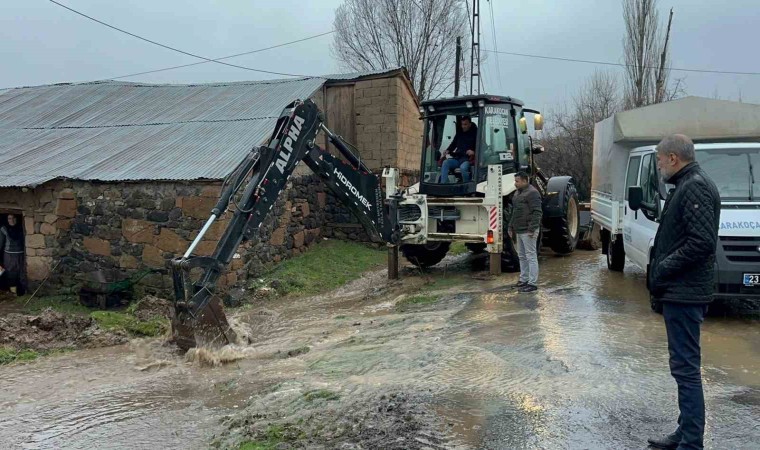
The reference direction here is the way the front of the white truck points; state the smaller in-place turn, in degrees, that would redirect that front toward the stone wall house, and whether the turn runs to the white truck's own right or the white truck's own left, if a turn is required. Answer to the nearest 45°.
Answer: approximately 90° to the white truck's own right

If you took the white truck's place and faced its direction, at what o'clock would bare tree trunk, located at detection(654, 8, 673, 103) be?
The bare tree trunk is roughly at 6 o'clock from the white truck.

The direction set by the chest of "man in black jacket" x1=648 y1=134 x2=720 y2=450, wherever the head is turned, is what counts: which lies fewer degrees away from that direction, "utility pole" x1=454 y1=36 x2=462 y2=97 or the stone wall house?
the stone wall house

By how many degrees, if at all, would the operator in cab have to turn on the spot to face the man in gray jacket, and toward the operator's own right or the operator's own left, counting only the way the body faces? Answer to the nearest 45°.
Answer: approximately 90° to the operator's own left

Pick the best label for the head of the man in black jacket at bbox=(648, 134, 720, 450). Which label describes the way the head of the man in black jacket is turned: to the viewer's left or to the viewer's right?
to the viewer's left

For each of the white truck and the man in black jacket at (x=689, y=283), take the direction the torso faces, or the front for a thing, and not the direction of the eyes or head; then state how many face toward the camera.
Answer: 1

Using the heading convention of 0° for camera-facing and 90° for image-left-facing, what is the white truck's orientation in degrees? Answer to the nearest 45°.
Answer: approximately 0°

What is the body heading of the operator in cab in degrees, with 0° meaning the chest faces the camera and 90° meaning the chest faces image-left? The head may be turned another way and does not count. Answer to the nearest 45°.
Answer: approximately 45°

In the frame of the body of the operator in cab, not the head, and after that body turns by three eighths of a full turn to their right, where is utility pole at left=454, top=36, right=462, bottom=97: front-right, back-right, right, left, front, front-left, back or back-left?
front

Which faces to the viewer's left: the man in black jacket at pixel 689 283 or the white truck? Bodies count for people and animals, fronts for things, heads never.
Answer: the man in black jacket

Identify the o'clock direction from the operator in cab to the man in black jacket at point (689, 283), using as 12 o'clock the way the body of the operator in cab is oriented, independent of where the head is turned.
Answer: The man in black jacket is roughly at 10 o'clock from the operator in cab.

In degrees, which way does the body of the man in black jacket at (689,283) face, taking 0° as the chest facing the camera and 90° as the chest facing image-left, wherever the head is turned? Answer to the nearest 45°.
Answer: approximately 90°

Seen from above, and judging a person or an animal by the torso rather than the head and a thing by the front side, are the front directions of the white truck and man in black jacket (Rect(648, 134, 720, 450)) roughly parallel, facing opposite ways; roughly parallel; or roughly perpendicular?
roughly perpendicular
